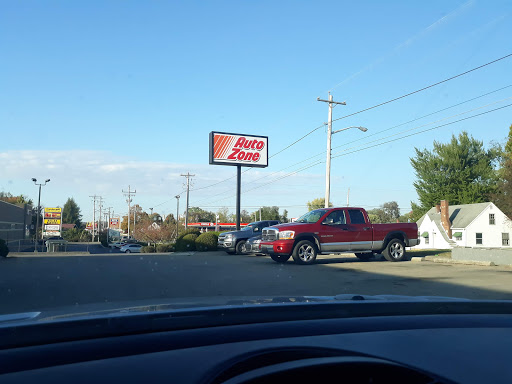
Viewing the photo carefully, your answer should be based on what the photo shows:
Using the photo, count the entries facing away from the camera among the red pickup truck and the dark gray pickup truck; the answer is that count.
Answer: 0

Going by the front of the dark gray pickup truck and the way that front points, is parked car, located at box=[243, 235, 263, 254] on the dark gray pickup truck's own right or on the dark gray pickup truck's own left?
on the dark gray pickup truck's own left

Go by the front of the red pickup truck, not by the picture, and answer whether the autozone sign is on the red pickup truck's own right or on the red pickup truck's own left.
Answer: on the red pickup truck's own right

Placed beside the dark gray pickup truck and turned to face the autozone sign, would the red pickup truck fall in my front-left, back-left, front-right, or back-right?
back-right

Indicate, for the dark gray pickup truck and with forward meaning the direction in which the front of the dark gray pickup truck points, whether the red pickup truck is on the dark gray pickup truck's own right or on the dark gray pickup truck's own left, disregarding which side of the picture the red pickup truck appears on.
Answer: on the dark gray pickup truck's own left

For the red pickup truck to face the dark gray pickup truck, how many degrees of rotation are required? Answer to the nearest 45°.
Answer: approximately 90° to its right

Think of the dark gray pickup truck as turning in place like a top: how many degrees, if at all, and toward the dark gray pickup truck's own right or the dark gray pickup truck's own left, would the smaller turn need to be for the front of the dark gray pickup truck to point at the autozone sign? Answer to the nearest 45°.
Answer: approximately 135° to the dark gray pickup truck's own right

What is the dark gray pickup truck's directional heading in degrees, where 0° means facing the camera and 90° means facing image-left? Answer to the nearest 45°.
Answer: approximately 45°

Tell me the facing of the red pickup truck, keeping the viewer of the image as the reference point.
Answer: facing the viewer and to the left of the viewer
